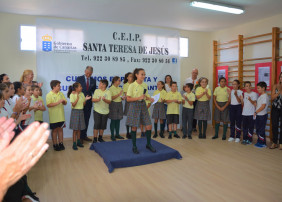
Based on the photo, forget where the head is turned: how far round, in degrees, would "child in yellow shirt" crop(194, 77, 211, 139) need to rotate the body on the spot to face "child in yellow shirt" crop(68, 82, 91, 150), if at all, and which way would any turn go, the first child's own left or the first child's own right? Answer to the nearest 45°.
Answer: approximately 45° to the first child's own right

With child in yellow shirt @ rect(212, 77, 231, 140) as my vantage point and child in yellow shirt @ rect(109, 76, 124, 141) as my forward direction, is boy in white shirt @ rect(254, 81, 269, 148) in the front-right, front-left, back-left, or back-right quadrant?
back-left

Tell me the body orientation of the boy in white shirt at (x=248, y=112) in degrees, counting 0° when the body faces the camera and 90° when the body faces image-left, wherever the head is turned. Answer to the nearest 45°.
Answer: approximately 45°

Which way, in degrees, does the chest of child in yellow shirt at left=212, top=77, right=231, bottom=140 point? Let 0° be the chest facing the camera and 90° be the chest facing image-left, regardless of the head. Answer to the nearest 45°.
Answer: approximately 0°

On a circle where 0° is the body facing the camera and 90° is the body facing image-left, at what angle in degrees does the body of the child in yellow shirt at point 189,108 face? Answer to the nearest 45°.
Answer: approximately 45°

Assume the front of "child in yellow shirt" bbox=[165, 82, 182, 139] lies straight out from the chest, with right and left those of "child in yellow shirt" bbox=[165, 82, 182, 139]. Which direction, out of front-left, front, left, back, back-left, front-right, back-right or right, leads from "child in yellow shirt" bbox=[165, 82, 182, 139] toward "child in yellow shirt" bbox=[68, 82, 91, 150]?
front-right

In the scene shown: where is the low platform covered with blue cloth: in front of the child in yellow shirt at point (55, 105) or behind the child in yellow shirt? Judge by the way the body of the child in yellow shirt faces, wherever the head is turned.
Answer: in front

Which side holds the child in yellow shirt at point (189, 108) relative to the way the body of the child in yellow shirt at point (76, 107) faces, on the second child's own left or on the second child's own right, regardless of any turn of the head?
on the second child's own left

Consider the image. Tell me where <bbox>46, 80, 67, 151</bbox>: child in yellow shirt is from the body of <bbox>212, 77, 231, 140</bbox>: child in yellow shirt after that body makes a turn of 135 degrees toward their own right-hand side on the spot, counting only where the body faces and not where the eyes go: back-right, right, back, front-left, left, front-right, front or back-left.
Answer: left
